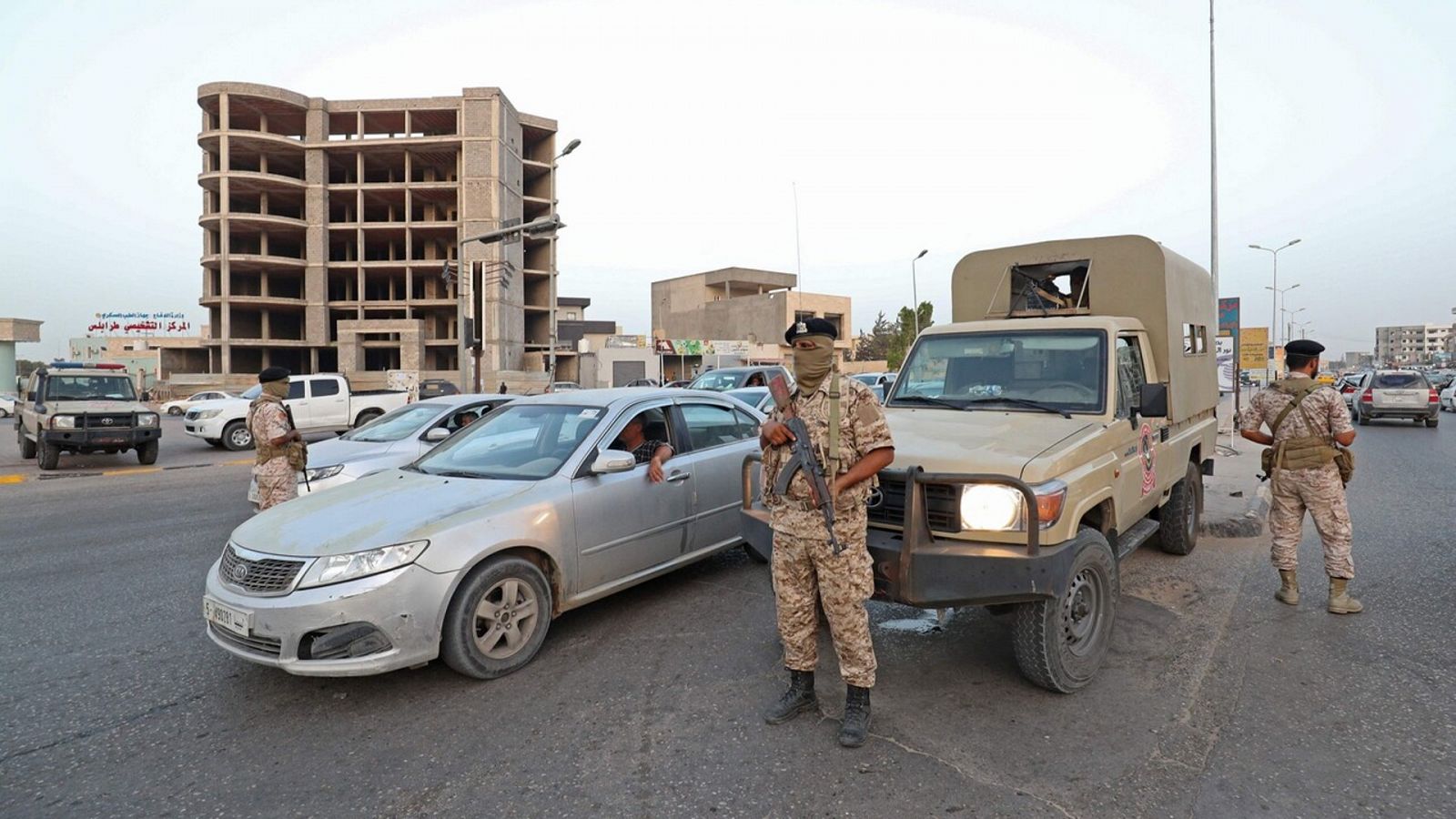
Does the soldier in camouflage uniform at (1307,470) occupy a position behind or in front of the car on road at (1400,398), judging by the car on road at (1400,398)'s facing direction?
behind

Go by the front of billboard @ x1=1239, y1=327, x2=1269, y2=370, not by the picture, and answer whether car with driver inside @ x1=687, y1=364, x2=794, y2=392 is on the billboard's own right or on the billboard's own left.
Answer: on the billboard's own right

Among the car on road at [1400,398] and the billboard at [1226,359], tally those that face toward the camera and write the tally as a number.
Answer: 1

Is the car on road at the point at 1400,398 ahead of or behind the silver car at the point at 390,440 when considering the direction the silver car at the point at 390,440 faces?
behind

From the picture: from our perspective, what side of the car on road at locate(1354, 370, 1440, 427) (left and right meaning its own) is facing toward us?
back

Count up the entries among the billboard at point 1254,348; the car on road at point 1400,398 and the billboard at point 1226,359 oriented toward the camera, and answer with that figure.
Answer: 2

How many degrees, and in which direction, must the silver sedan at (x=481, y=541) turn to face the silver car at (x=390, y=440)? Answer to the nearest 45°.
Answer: approximately 135° to its right
